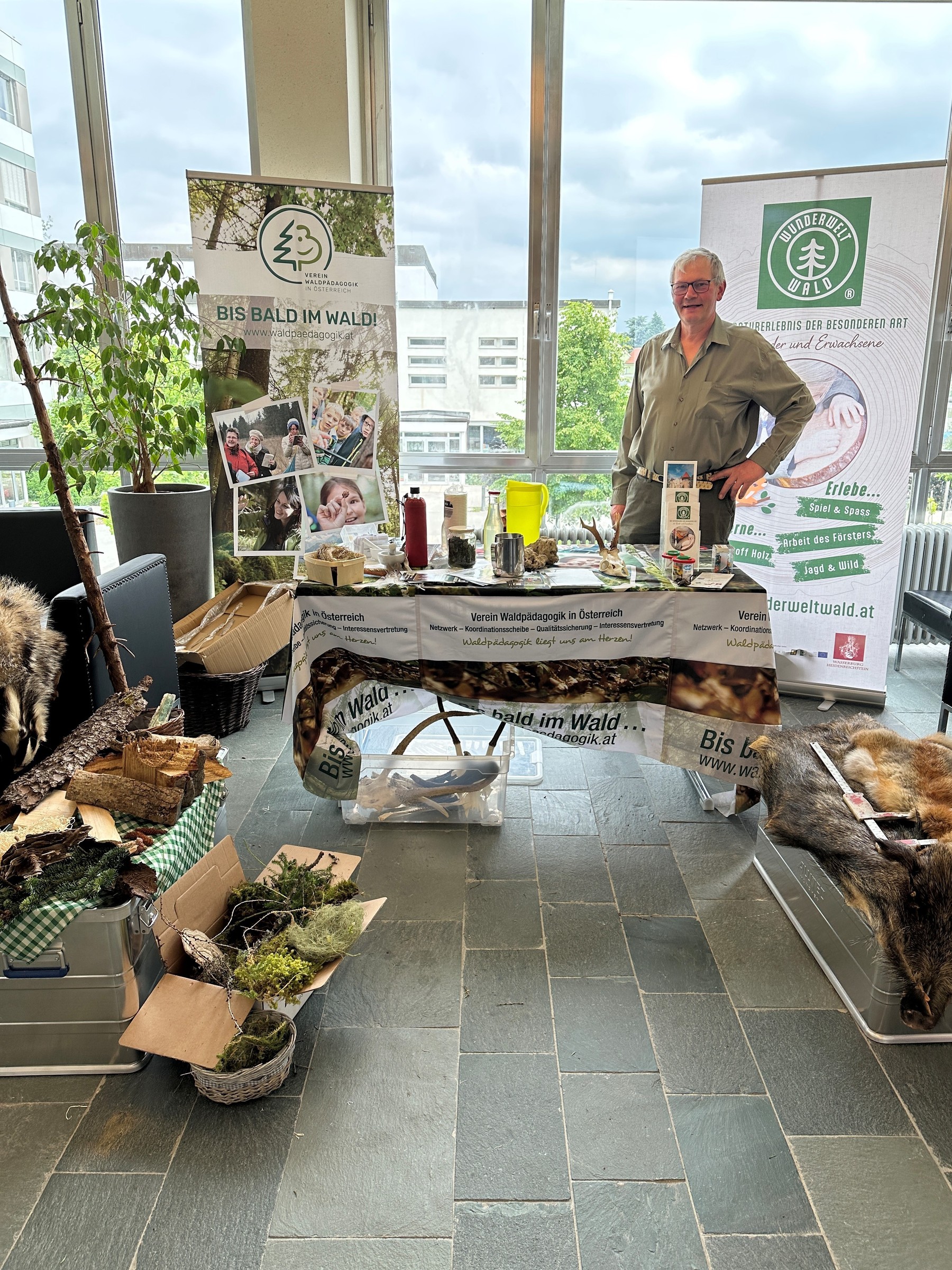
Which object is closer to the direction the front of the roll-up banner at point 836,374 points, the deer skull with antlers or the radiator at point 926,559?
the deer skull with antlers

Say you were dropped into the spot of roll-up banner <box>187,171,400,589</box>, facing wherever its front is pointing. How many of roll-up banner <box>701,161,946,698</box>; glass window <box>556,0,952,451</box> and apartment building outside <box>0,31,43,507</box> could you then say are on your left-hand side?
2

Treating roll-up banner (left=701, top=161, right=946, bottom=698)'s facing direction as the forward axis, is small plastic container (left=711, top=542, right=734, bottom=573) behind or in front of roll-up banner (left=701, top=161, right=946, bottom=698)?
in front

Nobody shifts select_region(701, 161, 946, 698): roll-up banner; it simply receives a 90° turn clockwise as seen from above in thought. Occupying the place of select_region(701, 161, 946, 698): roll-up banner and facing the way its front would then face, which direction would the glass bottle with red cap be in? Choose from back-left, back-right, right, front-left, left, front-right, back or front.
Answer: front-left

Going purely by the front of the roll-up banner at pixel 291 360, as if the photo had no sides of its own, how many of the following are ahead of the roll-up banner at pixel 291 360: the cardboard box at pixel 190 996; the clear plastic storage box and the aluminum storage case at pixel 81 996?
3

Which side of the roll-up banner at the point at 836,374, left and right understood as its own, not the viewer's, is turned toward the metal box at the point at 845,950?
front

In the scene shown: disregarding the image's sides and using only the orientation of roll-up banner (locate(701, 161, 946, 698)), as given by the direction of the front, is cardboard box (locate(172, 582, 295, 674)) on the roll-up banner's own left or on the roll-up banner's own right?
on the roll-up banner's own right

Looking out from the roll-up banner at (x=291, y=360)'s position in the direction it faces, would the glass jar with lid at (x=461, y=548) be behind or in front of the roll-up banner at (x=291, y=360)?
in front

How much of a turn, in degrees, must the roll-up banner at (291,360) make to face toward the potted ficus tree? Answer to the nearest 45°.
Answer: approximately 90° to its right

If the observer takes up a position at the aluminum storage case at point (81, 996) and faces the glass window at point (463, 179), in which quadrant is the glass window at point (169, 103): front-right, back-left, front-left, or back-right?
front-left

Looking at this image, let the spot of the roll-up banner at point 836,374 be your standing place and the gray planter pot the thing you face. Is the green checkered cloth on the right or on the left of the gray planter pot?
left

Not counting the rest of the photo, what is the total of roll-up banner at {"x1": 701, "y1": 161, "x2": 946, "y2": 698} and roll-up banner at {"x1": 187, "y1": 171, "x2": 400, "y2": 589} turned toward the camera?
2

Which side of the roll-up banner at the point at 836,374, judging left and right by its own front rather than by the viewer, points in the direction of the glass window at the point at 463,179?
right

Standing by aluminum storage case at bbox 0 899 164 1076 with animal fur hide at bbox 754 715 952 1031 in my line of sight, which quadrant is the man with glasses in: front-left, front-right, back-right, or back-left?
front-left

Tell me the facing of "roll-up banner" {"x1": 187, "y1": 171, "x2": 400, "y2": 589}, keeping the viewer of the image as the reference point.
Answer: facing the viewer

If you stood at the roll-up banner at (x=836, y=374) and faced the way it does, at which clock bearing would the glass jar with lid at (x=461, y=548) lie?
The glass jar with lid is roughly at 1 o'clock from the roll-up banner.

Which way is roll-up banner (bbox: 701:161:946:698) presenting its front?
toward the camera

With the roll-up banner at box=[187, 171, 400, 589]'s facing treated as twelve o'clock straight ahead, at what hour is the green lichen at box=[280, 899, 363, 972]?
The green lichen is roughly at 12 o'clock from the roll-up banner.

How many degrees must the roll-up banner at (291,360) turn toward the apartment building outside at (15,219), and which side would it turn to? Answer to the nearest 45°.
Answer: approximately 135° to its right

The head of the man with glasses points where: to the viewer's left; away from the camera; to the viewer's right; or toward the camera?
toward the camera
